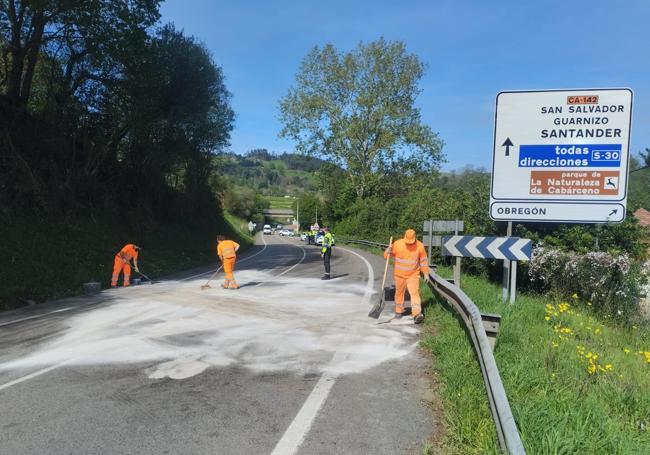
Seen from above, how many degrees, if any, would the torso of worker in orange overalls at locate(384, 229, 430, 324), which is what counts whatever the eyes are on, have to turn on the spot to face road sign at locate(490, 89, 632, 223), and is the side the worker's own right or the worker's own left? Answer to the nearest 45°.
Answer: approximately 90° to the worker's own left

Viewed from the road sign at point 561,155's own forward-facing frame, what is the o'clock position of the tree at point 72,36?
The tree is roughly at 3 o'clock from the road sign.

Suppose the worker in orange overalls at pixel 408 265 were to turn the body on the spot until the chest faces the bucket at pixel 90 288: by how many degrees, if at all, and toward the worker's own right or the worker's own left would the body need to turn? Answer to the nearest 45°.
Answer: approximately 90° to the worker's own right

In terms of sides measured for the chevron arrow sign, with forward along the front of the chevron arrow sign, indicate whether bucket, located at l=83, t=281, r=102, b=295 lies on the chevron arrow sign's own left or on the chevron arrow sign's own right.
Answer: on the chevron arrow sign's own right

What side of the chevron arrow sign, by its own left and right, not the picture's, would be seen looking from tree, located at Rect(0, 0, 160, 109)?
right

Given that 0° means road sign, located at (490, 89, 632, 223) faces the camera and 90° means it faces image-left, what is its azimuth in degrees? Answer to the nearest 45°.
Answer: approximately 0°
